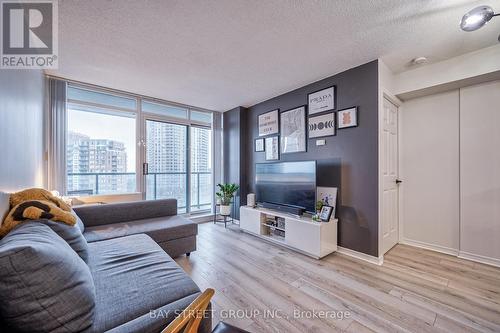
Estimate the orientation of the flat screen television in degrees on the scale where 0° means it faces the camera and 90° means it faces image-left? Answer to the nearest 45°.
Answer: approximately 45°

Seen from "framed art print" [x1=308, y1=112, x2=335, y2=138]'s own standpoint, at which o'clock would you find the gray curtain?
The gray curtain is roughly at 1 o'clock from the framed art print.

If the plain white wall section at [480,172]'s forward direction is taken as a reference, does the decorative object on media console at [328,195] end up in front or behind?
in front

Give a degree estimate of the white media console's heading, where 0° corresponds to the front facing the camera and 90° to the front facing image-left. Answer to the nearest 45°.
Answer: approximately 45°

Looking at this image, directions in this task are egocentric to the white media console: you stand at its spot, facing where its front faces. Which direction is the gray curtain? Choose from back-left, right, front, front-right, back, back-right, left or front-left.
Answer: front-right

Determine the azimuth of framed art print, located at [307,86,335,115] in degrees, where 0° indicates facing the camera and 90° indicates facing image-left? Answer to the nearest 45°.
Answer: approximately 45°

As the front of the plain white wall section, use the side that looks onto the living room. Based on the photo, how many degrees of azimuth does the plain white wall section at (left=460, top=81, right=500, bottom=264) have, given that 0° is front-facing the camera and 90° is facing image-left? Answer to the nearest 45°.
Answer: approximately 45°

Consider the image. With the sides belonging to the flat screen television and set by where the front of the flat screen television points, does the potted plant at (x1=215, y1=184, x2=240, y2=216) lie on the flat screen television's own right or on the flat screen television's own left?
on the flat screen television's own right

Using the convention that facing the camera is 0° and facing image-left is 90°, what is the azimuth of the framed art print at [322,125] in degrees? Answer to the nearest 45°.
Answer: approximately 45°

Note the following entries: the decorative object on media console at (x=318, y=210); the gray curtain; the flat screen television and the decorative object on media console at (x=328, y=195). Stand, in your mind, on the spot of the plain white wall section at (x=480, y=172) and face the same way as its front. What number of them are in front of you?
4

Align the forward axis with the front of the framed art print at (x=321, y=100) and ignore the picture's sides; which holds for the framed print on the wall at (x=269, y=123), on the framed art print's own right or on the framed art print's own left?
on the framed art print's own right

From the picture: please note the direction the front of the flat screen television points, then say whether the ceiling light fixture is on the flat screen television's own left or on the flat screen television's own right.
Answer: on the flat screen television's own left

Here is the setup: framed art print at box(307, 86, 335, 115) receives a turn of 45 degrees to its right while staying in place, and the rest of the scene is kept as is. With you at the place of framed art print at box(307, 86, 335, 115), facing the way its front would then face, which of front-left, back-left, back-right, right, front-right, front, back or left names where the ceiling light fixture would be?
back-left

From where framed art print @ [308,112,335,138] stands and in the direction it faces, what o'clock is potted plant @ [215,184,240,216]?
The potted plant is roughly at 2 o'clock from the framed art print.
